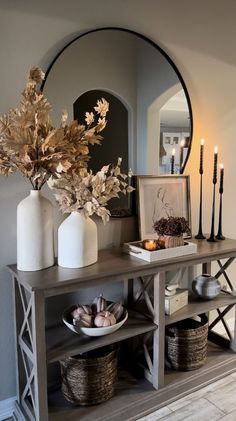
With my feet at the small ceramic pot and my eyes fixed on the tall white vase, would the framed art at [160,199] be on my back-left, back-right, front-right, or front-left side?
front-right

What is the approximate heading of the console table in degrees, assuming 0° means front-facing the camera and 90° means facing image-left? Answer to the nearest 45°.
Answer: approximately 315°
